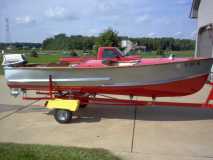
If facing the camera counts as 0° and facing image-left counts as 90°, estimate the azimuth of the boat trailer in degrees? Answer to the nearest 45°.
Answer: approximately 270°

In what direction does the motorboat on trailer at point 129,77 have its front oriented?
to the viewer's right

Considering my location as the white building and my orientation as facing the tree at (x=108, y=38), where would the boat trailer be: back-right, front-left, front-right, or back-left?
back-left

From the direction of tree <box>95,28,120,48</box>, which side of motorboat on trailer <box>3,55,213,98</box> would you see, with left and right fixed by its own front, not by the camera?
left

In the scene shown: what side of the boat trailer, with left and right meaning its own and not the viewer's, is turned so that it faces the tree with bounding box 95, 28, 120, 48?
left

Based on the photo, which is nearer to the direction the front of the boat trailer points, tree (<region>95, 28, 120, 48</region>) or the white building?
the white building

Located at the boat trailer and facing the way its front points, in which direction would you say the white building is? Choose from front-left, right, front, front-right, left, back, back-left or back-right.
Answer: front-left
